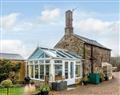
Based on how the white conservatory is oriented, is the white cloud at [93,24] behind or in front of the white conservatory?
behind

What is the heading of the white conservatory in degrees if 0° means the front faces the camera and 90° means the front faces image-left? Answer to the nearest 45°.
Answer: approximately 45°
